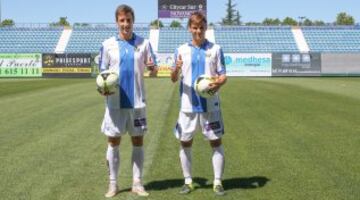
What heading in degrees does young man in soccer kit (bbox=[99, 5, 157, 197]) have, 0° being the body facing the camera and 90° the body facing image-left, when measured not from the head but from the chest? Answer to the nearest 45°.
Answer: approximately 0°

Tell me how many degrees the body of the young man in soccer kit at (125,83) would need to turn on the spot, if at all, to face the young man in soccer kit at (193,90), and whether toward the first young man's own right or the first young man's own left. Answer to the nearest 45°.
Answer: approximately 90° to the first young man's own left

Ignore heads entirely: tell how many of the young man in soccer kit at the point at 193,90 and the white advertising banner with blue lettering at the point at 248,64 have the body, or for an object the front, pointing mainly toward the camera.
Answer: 2

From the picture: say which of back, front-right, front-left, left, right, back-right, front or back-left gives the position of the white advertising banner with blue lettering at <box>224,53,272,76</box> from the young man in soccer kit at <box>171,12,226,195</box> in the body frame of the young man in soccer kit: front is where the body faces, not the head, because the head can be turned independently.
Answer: back

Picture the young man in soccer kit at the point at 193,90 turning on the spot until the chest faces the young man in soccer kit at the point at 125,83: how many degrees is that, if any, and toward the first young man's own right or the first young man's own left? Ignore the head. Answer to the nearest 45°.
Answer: approximately 90° to the first young man's own right

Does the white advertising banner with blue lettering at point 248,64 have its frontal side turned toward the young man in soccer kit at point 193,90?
yes

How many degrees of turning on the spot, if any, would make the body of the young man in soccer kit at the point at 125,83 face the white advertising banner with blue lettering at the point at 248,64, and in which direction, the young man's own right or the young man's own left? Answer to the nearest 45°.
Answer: approximately 180°

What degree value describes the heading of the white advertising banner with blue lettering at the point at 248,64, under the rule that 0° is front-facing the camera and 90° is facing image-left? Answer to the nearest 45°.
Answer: approximately 0°
